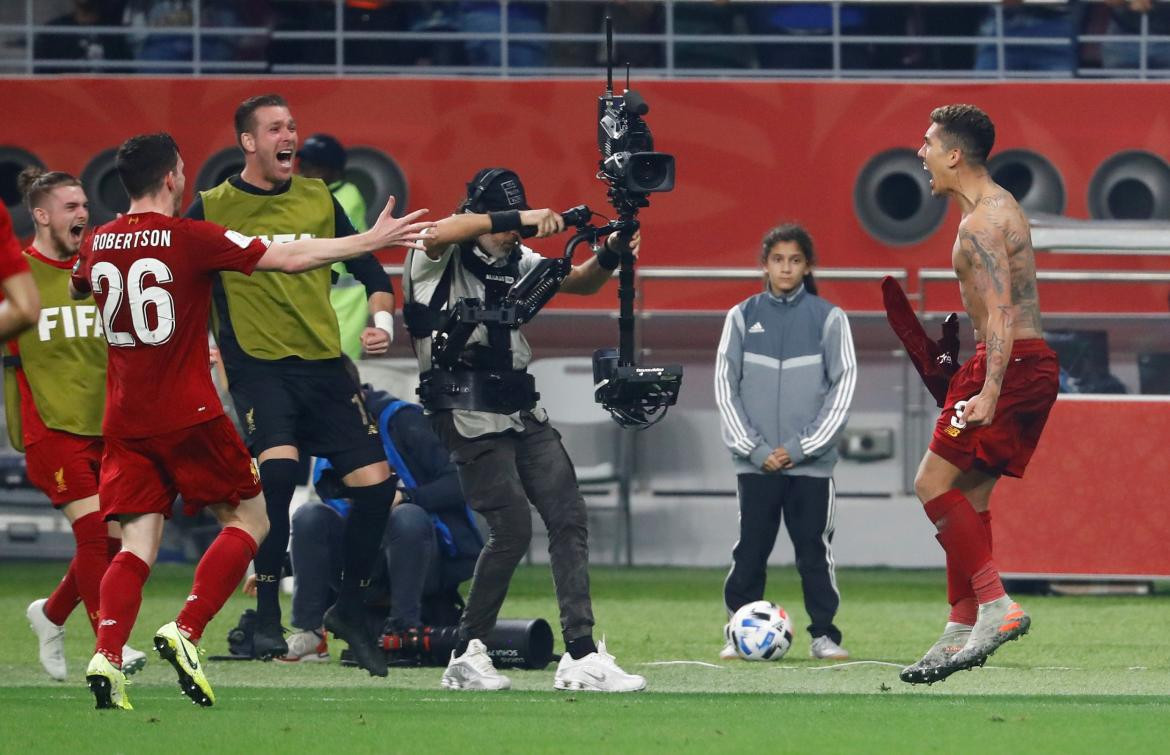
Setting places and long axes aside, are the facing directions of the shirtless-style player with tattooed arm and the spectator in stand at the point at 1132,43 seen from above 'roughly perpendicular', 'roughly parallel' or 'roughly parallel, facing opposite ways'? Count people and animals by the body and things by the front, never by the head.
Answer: roughly perpendicular

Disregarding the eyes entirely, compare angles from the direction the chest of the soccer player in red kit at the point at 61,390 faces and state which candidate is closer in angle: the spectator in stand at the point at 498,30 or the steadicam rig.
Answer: the steadicam rig

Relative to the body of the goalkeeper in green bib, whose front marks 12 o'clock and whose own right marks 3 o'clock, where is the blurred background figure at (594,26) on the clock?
The blurred background figure is roughly at 8 o'clock from the goalkeeper in green bib.

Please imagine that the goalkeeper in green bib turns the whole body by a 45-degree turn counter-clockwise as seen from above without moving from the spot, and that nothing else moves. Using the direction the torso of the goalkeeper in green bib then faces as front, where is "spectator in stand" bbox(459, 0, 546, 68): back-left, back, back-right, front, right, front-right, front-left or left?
left

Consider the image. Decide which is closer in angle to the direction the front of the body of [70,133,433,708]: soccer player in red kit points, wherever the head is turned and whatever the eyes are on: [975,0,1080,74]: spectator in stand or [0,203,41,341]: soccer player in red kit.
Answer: the spectator in stand

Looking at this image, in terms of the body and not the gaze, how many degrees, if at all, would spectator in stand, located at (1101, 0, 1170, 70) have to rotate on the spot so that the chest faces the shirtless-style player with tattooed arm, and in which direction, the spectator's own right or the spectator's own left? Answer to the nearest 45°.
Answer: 0° — they already face them

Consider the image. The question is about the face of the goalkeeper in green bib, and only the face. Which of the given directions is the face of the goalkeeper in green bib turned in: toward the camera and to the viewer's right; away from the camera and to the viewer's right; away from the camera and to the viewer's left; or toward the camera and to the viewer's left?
toward the camera and to the viewer's right

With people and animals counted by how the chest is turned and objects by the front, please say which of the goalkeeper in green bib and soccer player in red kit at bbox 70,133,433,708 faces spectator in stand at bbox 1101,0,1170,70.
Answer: the soccer player in red kit

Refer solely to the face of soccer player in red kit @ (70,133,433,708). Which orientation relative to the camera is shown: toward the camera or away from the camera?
away from the camera

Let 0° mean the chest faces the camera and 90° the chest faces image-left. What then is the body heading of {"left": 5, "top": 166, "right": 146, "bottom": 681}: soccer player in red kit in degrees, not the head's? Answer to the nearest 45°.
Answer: approximately 315°

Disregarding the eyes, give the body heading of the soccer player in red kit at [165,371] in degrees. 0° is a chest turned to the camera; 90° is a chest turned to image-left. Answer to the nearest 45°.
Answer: approximately 225°

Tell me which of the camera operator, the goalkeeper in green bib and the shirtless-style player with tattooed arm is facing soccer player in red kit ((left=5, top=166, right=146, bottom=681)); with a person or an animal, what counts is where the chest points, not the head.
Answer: the shirtless-style player with tattooed arm

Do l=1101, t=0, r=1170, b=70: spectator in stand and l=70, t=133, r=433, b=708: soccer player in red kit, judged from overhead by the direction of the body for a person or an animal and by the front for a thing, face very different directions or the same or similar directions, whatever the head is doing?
very different directions
